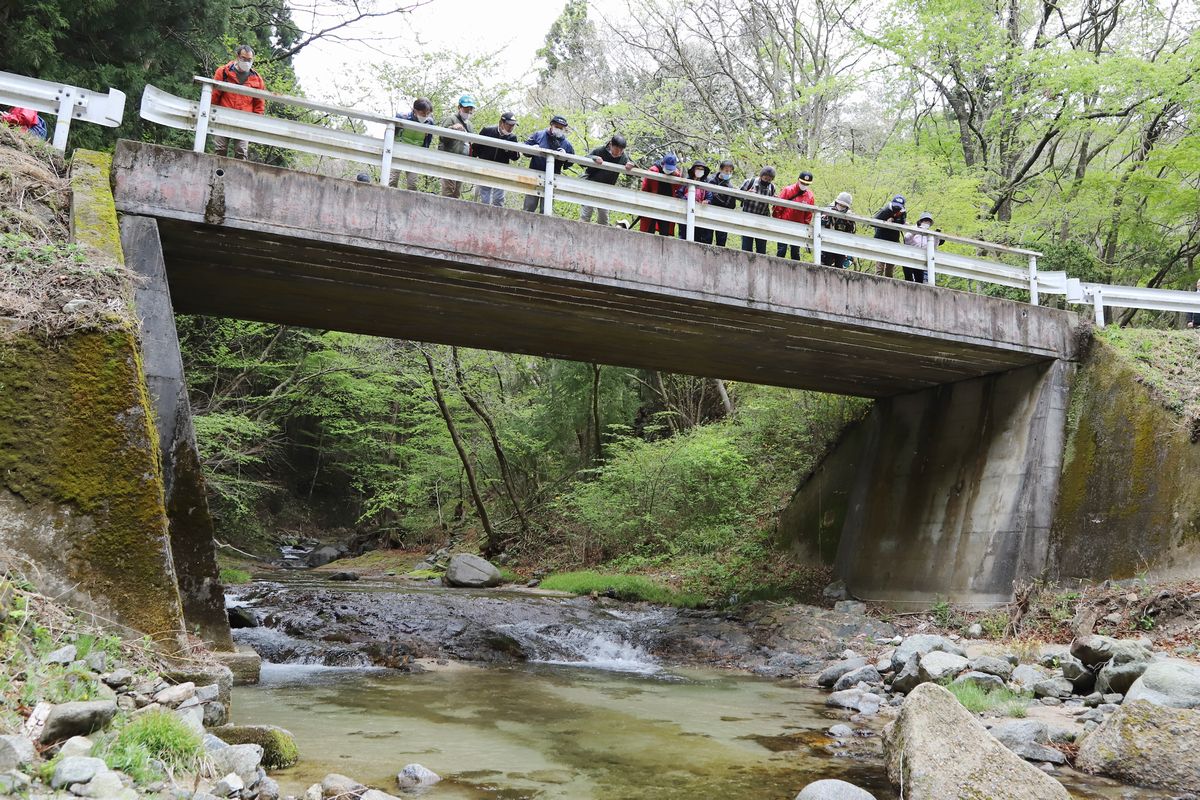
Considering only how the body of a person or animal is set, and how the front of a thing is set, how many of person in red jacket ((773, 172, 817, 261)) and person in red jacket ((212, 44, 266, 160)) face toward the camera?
2

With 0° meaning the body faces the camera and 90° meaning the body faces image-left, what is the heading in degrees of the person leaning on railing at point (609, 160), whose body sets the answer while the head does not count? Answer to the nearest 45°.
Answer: approximately 0°

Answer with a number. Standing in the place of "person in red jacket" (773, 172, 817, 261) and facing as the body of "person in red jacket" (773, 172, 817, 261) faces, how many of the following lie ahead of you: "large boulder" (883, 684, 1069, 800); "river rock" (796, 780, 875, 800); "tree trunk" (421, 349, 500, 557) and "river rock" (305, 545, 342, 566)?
2

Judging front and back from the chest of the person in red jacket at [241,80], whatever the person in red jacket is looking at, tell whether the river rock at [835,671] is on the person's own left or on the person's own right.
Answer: on the person's own left
